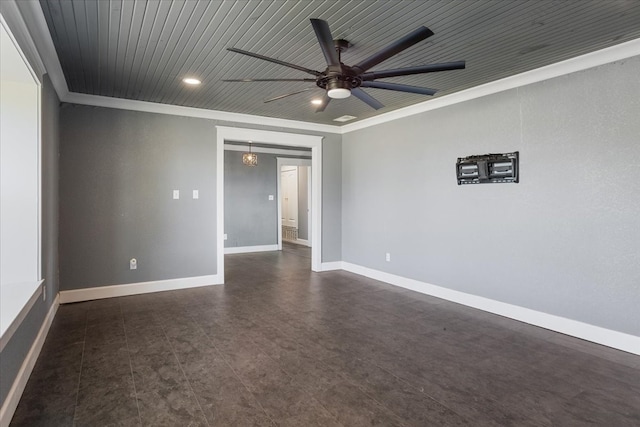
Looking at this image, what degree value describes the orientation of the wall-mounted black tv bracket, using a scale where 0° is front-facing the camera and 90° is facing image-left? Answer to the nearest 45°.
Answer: approximately 45°

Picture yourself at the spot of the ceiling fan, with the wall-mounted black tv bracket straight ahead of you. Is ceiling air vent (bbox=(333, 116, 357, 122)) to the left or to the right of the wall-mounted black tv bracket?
left

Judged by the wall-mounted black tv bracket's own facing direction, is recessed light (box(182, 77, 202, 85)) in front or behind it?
in front

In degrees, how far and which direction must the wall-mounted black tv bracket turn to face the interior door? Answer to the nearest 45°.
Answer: approximately 90° to its right

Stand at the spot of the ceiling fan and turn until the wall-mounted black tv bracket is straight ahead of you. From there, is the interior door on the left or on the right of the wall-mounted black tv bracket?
left

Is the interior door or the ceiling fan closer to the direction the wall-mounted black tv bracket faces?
the ceiling fan

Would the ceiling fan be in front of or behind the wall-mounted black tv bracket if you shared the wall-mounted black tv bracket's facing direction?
in front

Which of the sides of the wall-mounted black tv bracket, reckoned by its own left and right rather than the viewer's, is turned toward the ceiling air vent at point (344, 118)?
right
